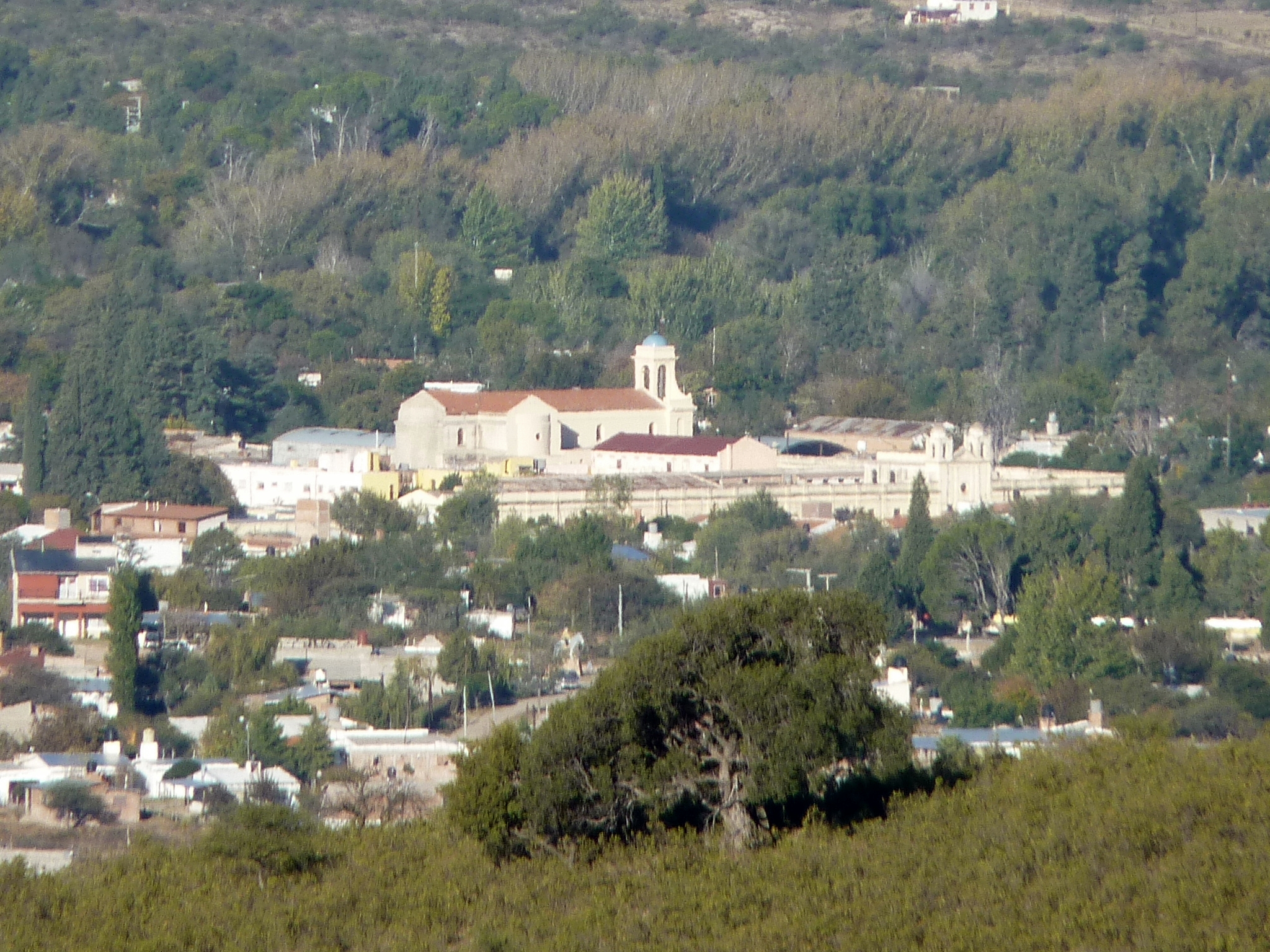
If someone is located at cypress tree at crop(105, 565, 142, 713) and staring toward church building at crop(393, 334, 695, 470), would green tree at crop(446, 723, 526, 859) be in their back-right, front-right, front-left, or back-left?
back-right

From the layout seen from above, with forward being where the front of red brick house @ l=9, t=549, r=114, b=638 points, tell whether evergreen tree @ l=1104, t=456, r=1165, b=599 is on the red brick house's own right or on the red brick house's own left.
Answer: on the red brick house's own left

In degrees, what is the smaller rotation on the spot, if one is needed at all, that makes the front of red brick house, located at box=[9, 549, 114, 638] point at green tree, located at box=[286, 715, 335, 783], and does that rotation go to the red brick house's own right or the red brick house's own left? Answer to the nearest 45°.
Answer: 0° — it already faces it

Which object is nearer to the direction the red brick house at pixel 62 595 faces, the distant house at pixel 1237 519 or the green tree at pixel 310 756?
the green tree

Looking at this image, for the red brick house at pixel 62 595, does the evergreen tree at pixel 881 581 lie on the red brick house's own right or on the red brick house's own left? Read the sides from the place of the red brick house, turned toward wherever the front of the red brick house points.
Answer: on the red brick house's own left

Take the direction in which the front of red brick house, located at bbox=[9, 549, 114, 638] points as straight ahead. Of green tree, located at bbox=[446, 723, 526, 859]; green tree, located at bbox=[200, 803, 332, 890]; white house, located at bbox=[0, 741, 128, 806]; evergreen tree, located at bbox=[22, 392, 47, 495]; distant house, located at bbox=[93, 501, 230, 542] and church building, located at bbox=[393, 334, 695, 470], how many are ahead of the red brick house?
3

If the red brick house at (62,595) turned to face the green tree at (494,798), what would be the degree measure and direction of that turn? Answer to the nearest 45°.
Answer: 0° — it already faces it

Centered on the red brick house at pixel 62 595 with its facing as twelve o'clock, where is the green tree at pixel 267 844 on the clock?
The green tree is roughly at 12 o'clock from the red brick house.

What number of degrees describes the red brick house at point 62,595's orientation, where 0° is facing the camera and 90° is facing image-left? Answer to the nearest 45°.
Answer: approximately 0°

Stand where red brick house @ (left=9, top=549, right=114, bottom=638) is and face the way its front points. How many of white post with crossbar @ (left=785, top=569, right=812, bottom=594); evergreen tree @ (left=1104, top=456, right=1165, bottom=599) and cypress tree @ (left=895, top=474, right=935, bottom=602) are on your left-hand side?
3

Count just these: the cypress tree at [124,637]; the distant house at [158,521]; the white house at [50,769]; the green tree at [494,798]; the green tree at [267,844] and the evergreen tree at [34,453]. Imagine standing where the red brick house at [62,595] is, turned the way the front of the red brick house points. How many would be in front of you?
4

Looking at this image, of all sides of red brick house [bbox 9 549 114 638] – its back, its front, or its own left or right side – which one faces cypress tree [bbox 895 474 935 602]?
left
